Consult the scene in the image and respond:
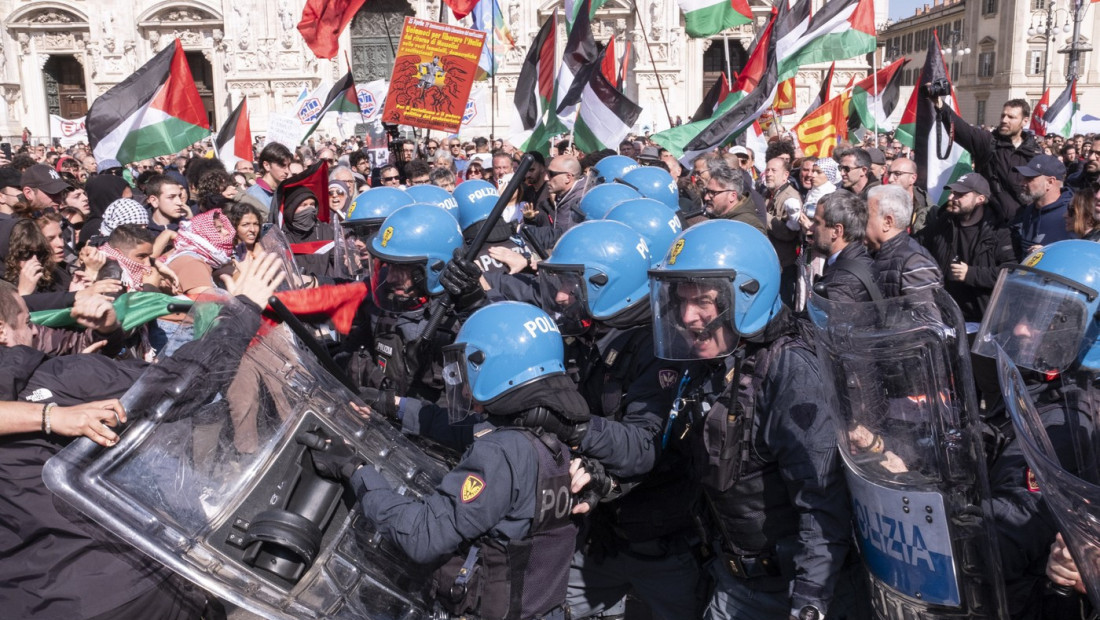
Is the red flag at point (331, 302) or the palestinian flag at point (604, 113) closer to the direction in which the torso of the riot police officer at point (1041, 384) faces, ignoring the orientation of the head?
the red flag

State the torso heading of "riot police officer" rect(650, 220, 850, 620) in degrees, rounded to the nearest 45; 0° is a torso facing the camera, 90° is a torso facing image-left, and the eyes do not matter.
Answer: approximately 45°

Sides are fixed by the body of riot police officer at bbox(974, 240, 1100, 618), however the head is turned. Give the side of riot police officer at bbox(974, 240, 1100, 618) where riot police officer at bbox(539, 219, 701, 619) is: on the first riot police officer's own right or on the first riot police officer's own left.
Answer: on the first riot police officer's own right

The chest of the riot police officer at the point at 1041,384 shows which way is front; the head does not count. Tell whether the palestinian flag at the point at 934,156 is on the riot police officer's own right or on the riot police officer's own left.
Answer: on the riot police officer's own right

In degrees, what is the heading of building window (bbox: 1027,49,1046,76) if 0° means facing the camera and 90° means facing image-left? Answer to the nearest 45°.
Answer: approximately 45°

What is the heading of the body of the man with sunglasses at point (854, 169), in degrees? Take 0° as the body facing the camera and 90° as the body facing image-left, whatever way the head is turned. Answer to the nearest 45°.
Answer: approximately 45°

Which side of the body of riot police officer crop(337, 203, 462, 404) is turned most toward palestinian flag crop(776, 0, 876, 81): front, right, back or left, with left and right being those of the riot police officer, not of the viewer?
back

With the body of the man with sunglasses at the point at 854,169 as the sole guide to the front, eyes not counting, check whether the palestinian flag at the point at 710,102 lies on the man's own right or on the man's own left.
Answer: on the man's own right

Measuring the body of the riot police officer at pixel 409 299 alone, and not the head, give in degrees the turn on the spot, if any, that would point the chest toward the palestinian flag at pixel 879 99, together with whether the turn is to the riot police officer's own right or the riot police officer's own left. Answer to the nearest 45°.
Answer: approximately 180°

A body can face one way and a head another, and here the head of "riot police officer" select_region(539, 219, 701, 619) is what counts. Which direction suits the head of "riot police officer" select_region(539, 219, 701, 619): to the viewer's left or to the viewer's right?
to the viewer's left
